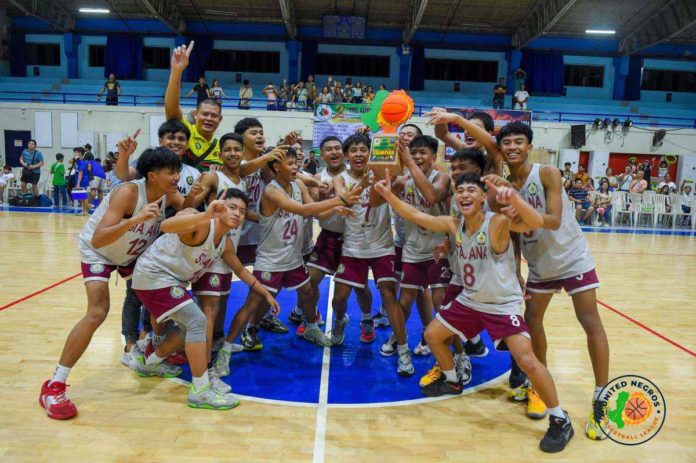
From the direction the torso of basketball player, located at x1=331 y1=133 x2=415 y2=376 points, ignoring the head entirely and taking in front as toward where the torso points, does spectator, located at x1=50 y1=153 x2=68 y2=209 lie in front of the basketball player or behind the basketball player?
behind

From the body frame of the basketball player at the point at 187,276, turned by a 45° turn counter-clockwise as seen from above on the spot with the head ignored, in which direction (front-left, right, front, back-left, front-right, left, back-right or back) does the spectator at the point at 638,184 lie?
front-left

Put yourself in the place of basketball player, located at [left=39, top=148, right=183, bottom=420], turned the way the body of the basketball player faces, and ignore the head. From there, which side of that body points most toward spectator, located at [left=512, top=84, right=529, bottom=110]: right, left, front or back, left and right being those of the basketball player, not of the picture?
left

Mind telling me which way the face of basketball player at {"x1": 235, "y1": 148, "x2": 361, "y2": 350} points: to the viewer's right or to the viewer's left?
to the viewer's right
